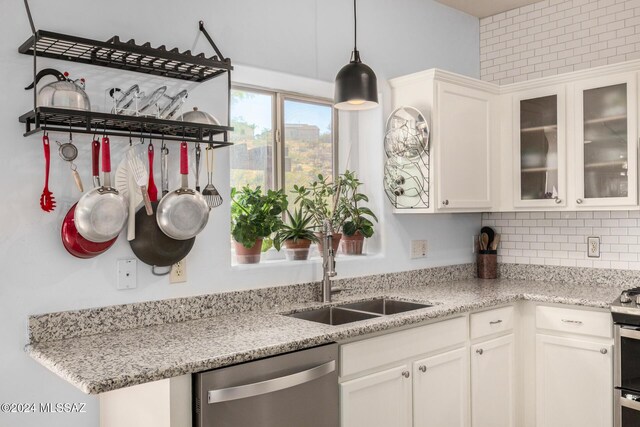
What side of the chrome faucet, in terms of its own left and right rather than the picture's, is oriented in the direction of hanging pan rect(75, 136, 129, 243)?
right

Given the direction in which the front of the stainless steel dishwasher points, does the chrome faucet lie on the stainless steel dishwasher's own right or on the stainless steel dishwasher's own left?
on the stainless steel dishwasher's own left

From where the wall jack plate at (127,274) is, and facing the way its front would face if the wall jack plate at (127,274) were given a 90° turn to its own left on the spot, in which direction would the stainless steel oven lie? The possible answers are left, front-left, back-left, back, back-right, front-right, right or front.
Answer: front

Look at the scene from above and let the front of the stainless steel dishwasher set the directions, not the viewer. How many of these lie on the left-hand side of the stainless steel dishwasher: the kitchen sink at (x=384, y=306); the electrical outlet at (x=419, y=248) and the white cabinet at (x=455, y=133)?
3

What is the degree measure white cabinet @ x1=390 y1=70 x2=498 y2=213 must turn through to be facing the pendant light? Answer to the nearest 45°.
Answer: approximately 90° to its right

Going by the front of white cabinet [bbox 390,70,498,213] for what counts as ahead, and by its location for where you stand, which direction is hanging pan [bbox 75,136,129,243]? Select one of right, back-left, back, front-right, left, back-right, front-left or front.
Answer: right

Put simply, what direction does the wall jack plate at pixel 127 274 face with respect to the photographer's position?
facing the viewer

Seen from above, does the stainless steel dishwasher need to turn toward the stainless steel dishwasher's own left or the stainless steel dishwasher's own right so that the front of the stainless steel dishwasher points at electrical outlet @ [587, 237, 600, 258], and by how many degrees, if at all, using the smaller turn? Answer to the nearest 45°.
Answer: approximately 90° to the stainless steel dishwasher's own left

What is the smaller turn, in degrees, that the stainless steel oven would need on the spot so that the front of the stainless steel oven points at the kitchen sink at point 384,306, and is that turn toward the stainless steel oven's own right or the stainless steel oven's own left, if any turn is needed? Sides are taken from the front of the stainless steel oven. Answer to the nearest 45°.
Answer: approximately 90° to the stainless steel oven's own right

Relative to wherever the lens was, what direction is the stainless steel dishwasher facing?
facing the viewer and to the right of the viewer

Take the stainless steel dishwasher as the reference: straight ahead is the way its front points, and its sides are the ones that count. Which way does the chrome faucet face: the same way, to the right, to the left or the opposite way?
the same way

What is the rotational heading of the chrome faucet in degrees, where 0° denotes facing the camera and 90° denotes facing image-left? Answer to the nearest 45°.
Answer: approximately 315°

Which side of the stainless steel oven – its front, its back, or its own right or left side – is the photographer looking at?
front

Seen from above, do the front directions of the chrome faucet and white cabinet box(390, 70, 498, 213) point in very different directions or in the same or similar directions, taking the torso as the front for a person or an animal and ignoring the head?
same or similar directions
